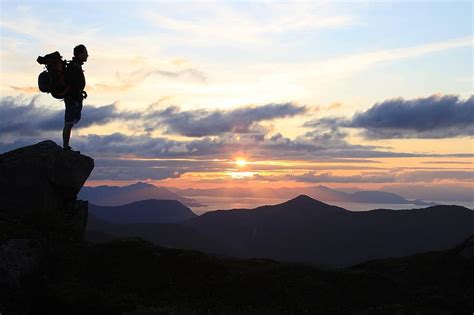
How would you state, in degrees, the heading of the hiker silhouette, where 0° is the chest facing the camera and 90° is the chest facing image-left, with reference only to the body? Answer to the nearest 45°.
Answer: approximately 270°
